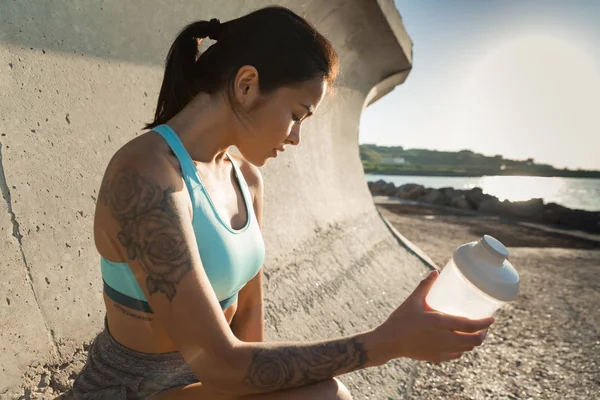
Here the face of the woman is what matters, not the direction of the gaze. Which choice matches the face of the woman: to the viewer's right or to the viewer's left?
to the viewer's right

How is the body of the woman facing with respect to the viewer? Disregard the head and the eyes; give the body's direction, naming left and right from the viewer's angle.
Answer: facing the viewer and to the right of the viewer

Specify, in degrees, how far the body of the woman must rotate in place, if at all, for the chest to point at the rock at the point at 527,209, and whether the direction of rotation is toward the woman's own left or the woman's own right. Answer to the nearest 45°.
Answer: approximately 90° to the woman's own left

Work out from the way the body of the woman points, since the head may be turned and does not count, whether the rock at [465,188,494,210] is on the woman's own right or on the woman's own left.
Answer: on the woman's own left

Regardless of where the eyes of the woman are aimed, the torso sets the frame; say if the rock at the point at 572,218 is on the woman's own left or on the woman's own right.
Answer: on the woman's own left

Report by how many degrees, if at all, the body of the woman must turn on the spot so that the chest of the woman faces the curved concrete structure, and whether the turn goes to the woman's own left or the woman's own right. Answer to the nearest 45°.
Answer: approximately 180°
